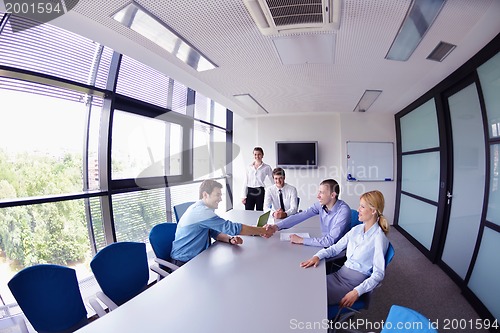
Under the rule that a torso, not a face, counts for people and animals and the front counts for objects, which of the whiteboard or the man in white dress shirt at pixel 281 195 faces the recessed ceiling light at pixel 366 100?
the whiteboard

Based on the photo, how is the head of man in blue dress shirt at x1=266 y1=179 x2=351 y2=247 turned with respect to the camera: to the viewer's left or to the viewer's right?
to the viewer's left

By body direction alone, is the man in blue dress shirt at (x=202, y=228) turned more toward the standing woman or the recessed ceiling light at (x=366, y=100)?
the recessed ceiling light

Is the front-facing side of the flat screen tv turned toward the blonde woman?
yes

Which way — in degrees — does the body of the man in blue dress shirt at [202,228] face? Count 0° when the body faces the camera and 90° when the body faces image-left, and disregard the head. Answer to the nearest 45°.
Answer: approximately 270°

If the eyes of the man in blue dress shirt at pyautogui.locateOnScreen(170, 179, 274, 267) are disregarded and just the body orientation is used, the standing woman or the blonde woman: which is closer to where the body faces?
the blonde woman

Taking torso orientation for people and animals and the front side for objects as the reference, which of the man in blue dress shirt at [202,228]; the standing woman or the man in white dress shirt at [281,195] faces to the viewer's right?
the man in blue dress shirt

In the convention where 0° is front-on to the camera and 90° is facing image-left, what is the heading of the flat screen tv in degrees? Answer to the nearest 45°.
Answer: approximately 0°
